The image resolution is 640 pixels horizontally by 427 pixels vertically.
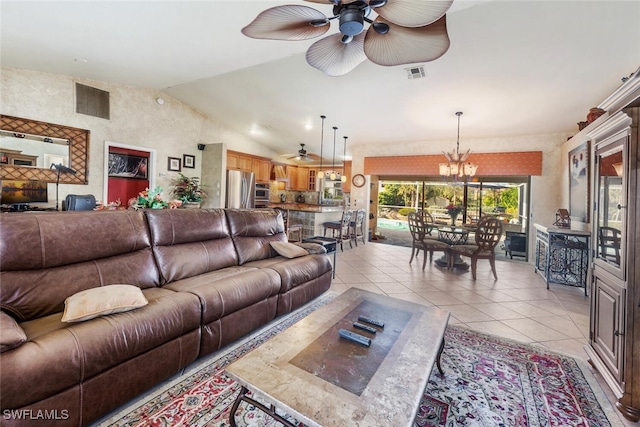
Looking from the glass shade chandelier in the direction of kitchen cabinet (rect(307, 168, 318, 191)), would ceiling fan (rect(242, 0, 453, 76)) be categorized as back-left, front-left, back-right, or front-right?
back-left

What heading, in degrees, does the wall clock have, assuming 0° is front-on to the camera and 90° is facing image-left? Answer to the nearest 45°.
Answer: approximately 0°

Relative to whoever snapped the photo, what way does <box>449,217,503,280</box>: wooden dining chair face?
facing away from the viewer and to the left of the viewer

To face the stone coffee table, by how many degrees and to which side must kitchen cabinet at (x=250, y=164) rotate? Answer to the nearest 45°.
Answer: approximately 45° to its right

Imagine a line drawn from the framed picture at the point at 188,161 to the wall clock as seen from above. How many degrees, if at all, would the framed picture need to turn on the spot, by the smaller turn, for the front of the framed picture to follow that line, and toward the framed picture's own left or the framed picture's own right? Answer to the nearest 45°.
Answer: approximately 45° to the framed picture's own left

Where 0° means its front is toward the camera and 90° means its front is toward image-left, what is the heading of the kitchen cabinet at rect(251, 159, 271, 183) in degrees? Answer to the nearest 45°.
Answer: approximately 315°

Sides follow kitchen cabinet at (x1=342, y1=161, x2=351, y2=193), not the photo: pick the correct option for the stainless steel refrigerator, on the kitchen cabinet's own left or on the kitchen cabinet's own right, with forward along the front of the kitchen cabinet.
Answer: on the kitchen cabinet's own right

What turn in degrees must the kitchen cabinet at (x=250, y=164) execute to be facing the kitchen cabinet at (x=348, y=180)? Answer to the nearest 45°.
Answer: approximately 45° to its left

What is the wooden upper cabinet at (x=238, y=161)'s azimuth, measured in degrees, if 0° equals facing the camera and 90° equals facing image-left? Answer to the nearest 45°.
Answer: approximately 315°
